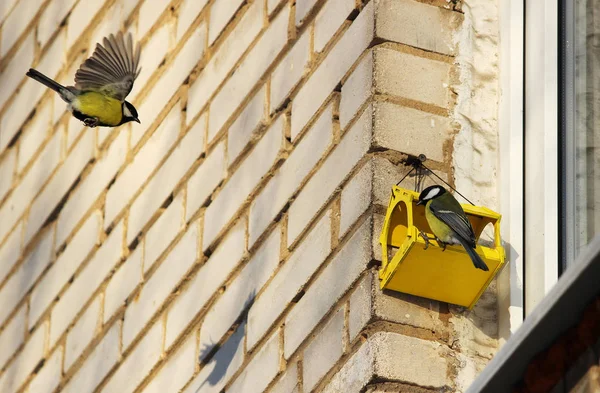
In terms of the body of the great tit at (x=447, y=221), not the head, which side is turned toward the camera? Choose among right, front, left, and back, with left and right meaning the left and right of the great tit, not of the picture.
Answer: left

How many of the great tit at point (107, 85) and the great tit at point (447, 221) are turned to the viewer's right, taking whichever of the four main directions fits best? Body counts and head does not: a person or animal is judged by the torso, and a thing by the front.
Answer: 1

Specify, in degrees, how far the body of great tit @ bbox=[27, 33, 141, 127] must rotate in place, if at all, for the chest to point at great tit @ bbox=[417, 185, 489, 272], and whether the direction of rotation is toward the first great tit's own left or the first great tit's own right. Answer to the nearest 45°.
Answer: approximately 45° to the first great tit's own right

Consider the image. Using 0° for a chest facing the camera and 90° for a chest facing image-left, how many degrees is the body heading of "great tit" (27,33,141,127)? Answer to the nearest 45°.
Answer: approximately 270°
